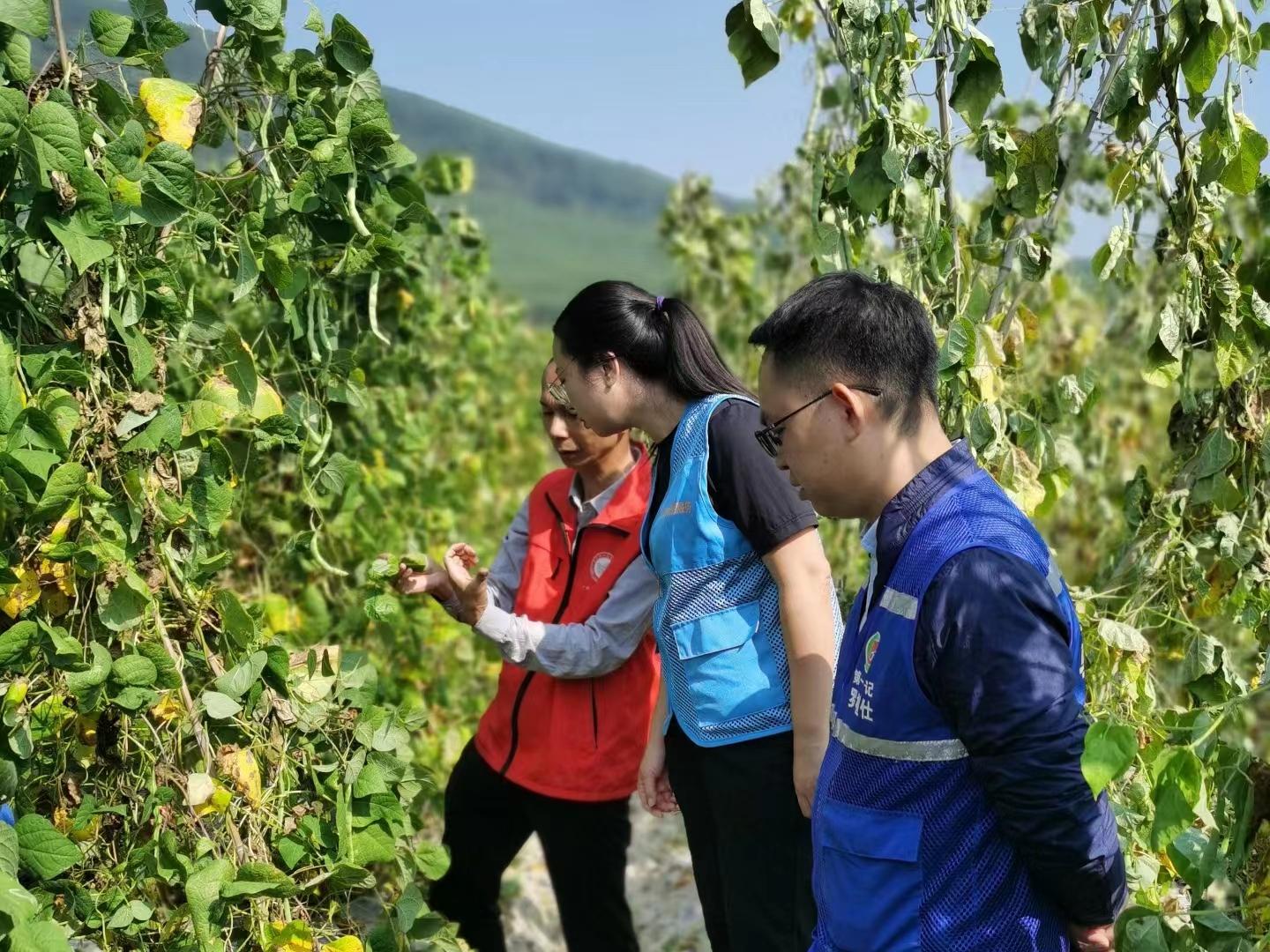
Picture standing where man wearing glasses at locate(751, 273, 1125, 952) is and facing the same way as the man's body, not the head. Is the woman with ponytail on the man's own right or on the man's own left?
on the man's own right

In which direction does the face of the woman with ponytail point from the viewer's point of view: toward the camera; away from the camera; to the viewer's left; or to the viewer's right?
to the viewer's left

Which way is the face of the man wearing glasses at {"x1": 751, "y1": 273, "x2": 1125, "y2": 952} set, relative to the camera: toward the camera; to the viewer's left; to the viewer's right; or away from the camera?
to the viewer's left

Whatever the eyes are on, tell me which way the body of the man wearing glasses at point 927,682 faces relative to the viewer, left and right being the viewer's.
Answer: facing to the left of the viewer

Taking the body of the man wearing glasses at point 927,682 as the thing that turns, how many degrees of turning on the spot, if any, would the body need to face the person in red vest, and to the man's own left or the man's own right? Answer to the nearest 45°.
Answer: approximately 45° to the man's own right

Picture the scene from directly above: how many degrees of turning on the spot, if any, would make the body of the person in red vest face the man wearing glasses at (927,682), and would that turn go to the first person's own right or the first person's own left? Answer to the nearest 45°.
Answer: approximately 45° to the first person's own left

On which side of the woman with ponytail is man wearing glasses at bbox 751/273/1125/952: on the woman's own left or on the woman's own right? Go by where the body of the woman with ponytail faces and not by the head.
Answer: on the woman's own left

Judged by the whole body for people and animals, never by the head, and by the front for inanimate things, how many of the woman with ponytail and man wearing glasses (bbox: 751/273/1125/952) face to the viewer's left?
2

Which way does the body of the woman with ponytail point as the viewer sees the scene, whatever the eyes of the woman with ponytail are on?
to the viewer's left
